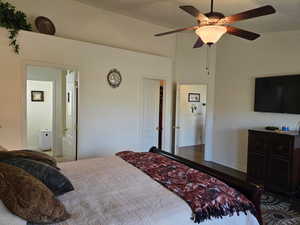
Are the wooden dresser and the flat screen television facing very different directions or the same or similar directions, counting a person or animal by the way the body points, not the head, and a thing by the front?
same or similar directions

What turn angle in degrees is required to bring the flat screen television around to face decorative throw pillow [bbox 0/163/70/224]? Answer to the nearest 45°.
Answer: approximately 45° to its left

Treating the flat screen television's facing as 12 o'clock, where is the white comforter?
The white comforter is roughly at 11 o'clock from the flat screen television.

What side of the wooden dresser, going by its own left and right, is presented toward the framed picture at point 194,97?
right

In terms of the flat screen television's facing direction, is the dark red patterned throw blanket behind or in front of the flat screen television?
in front

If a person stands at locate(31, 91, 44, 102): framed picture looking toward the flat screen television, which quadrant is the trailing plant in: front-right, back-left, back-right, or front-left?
front-right

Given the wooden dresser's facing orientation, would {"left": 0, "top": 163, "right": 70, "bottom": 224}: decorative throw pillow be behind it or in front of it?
in front

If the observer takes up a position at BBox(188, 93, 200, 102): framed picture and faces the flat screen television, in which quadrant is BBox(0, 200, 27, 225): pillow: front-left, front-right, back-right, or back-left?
front-right

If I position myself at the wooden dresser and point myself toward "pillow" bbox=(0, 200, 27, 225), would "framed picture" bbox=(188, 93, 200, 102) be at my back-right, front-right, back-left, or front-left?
back-right

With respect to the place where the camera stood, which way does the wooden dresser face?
facing the viewer and to the left of the viewer

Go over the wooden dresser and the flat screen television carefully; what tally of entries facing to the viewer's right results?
0

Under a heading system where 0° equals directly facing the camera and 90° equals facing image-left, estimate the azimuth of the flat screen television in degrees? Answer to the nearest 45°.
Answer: approximately 45°

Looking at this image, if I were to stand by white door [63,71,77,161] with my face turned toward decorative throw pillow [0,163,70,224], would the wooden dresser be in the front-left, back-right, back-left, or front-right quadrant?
front-left
